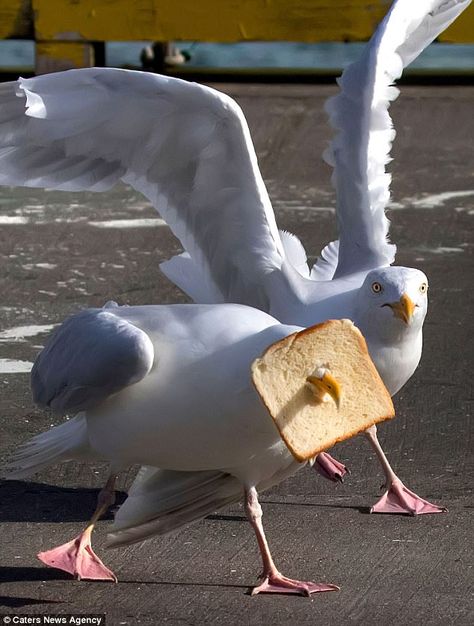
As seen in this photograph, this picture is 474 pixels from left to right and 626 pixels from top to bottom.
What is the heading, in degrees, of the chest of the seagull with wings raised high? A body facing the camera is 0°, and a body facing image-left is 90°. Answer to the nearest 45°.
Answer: approximately 315°

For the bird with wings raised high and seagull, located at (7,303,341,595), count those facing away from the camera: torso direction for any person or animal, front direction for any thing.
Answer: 0

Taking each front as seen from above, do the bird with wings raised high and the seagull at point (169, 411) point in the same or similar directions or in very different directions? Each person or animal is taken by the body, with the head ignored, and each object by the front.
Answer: same or similar directions

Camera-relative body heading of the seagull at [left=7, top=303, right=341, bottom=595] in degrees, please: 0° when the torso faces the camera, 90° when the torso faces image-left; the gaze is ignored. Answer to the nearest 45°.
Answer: approximately 315°
